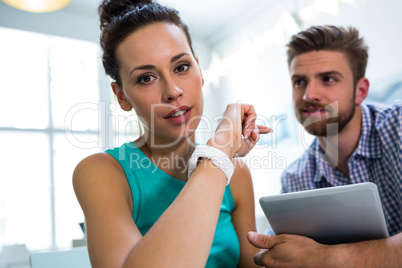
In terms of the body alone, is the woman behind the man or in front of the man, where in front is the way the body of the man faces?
in front

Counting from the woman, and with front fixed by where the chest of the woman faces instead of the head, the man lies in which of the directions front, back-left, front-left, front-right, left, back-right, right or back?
left

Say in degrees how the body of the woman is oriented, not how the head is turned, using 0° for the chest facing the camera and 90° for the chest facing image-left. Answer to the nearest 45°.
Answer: approximately 315°

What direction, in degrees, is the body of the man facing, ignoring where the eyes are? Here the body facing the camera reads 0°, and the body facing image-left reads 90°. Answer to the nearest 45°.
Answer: approximately 45°

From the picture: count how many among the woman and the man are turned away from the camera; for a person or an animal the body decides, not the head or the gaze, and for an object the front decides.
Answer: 0
